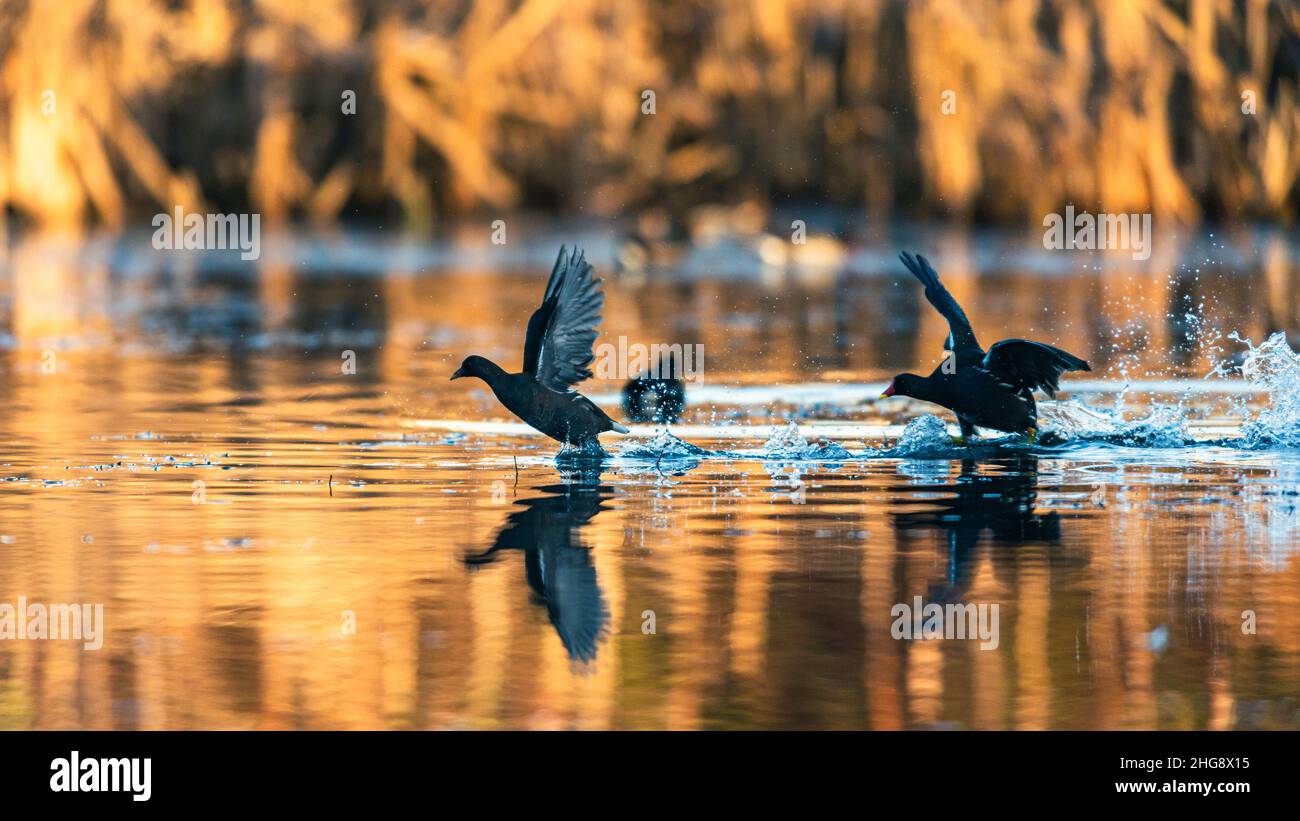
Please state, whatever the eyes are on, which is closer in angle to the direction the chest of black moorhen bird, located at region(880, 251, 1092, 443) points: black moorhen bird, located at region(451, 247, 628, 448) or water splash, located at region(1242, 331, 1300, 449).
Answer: the black moorhen bird

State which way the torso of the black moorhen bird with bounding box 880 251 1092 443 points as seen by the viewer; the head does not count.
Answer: to the viewer's left

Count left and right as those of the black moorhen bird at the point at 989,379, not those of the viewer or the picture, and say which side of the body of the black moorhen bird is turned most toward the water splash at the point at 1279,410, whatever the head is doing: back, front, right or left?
back

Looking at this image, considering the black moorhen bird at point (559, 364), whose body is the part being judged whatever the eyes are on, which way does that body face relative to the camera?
to the viewer's left

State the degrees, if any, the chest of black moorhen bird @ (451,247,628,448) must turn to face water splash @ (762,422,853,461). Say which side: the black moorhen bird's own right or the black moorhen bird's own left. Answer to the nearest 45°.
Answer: approximately 180°

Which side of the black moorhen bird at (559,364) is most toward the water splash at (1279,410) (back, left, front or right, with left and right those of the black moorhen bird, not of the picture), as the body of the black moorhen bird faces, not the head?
back

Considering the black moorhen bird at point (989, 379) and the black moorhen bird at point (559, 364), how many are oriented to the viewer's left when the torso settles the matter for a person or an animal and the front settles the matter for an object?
2

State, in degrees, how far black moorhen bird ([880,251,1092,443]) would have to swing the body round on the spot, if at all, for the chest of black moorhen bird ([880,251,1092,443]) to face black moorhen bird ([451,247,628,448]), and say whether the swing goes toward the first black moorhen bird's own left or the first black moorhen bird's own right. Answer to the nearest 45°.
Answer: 0° — it already faces it

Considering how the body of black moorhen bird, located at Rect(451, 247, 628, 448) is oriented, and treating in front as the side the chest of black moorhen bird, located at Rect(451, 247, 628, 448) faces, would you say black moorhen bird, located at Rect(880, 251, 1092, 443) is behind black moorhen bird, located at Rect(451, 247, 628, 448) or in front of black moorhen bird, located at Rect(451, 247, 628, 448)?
behind
